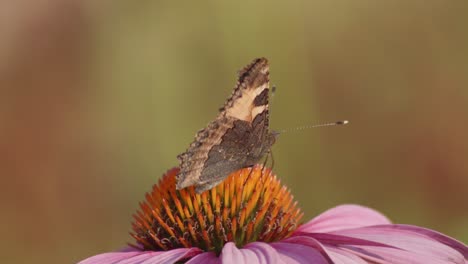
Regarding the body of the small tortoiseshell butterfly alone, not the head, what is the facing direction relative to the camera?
to the viewer's right
